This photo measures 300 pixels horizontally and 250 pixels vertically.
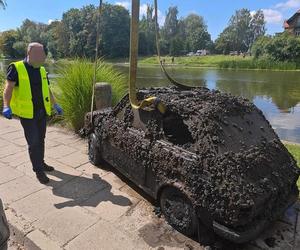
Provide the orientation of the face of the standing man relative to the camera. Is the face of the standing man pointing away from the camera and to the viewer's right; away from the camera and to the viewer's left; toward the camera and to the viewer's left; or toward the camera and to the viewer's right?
toward the camera and to the viewer's right

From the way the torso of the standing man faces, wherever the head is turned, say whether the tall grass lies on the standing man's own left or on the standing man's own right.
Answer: on the standing man's own left

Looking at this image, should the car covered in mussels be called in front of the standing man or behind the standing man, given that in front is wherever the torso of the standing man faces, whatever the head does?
in front

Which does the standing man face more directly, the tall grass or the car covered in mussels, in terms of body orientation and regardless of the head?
the car covered in mussels

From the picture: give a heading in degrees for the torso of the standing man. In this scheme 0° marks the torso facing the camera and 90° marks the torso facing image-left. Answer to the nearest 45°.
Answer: approximately 315°
